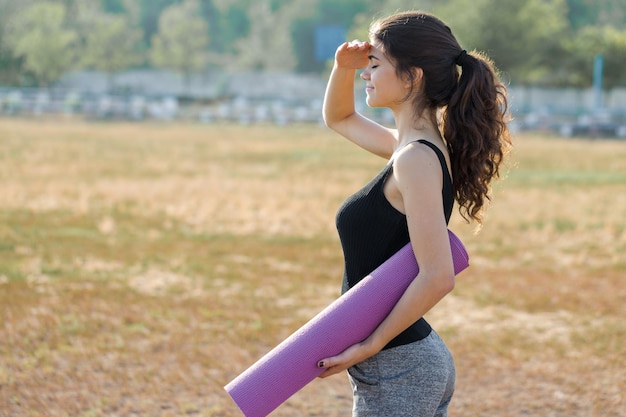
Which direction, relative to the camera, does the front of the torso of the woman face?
to the viewer's left
